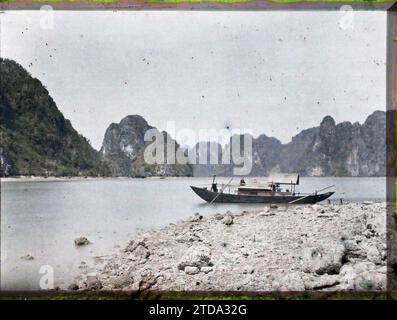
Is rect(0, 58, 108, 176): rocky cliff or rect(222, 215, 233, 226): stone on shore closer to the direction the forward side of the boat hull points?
the rocky cliff

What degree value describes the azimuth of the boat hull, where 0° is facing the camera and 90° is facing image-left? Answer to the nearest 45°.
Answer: approximately 90°

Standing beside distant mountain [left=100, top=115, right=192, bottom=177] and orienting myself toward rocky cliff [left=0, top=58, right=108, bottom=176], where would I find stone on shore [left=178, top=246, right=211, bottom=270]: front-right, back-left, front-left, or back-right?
front-left

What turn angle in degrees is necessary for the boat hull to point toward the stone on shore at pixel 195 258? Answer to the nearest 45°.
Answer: approximately 90° to its left

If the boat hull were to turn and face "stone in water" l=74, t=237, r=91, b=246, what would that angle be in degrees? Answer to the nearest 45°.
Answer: approximately 45° to its left

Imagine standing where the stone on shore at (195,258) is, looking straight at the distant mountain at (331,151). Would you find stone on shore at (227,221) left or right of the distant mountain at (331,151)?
left

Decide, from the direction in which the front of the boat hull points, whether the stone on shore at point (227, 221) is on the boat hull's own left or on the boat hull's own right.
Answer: on the boat hull's own left
